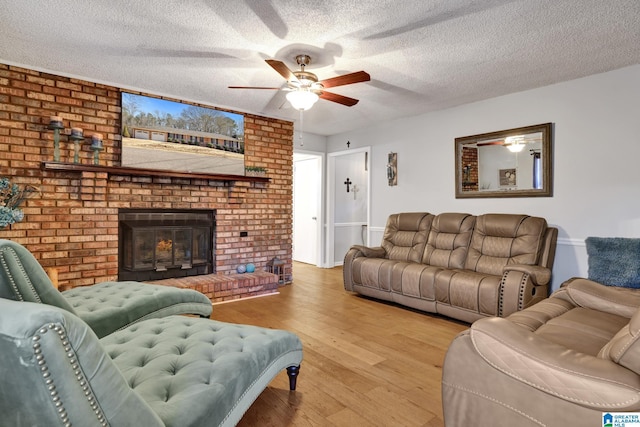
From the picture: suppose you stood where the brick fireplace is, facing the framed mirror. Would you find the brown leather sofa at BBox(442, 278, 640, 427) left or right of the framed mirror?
right

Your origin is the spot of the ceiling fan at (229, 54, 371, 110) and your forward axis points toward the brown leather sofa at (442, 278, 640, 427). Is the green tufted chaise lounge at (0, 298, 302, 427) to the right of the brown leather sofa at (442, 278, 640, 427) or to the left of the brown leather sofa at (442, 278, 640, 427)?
right

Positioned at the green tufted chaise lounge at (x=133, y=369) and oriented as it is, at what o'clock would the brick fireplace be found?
The brick fireplace is roughly at 10 o'clock from the green tufted chaise lounge.

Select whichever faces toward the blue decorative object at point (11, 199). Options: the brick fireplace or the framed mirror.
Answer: the framed mirror

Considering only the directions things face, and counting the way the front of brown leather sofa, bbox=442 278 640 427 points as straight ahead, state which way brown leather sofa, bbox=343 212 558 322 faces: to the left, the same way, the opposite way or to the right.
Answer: to the left

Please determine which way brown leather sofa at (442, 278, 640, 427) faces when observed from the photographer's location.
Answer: facing away from the viewer and to the left of the viewer

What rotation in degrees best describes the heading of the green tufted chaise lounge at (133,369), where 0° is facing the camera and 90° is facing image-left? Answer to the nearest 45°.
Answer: approximately 225°

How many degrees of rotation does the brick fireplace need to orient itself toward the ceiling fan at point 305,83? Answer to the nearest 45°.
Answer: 0° — it already faces it

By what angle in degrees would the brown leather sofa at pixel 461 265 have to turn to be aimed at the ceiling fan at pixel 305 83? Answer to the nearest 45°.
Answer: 0° — it already faces it
